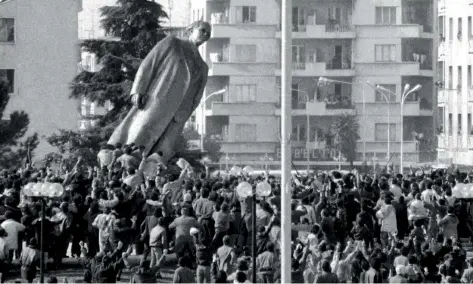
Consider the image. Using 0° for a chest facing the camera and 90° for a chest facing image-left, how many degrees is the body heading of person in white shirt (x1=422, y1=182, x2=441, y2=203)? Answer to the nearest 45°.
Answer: approximately 180°

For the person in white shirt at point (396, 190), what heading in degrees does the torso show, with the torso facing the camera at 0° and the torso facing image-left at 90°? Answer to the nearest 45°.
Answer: approximately 180°

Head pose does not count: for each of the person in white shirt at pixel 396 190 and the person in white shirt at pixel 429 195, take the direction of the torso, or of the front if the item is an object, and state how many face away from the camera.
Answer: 2

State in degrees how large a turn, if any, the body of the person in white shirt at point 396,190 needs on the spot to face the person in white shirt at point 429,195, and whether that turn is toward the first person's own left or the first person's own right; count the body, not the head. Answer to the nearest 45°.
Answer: approximately 135° to the first person's own right

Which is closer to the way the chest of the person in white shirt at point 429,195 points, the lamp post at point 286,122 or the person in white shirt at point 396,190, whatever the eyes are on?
the person in white shirt

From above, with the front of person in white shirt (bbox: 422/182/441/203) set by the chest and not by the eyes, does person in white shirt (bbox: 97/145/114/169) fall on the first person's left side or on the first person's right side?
on the first person's left side
